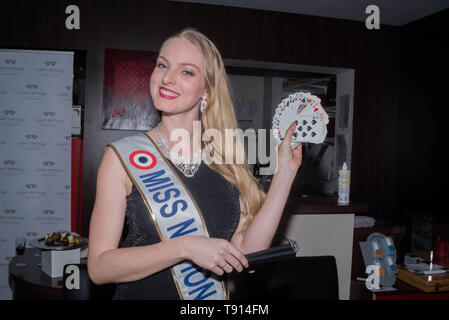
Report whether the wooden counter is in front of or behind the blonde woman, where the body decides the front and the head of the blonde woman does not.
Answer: behind

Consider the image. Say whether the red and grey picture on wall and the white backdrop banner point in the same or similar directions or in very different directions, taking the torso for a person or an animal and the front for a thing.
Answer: same or similar directions

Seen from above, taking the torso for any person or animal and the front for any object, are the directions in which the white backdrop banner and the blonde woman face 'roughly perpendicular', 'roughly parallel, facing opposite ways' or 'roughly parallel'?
roughly parallel

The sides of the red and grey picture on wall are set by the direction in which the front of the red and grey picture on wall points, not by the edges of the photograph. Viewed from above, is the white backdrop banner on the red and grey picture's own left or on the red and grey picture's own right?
on the red and grey picture's own right

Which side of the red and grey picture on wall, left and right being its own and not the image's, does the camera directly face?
front

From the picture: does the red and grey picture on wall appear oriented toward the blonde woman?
yes

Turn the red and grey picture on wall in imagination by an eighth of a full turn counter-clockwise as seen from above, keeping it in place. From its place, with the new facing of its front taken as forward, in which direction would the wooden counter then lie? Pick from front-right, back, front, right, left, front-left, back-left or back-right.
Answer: front

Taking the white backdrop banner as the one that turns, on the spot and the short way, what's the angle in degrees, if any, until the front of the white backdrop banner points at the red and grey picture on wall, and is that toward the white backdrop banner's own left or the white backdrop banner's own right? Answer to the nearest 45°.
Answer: approximately 90° to the white backdrop banner's own left

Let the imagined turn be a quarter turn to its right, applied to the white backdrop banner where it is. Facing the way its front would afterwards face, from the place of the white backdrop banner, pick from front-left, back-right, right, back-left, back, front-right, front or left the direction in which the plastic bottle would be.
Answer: back-left

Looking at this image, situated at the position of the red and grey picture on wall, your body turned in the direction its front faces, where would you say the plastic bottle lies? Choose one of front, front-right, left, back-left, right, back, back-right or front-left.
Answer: front-left

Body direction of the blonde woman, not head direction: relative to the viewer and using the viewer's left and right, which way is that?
facing the viewer
